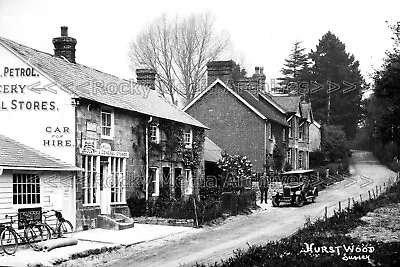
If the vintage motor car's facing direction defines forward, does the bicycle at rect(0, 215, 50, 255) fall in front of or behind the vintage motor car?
in front

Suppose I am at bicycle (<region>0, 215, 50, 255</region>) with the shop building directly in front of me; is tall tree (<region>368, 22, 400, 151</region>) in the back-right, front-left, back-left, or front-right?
front-right

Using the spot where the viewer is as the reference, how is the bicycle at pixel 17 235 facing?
facing the viewer and to the left of the viewer

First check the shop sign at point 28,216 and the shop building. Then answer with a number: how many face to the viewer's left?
0

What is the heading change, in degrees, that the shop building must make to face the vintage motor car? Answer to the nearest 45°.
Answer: approximately 90° to its left

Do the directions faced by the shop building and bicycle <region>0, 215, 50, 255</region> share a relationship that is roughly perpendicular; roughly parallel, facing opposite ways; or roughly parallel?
roughly perpendicular

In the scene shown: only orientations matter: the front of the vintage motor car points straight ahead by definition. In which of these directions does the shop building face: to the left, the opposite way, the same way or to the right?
to the left

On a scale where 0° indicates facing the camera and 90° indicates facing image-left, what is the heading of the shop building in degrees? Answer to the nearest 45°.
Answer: approximately 315°

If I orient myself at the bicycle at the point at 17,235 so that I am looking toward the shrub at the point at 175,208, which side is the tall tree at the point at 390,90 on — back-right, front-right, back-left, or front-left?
front-right

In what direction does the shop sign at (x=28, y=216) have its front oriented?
toward the camera

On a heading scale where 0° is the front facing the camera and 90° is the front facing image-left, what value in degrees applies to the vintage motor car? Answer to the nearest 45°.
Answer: approximately 45°
